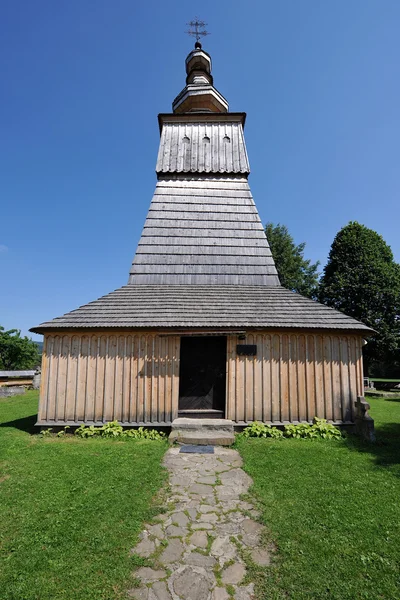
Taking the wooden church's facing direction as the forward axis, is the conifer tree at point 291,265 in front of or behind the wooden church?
behind

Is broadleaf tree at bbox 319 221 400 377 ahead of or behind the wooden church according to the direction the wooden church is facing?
behind

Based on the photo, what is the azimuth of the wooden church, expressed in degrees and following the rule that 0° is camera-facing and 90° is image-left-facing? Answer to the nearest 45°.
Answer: approximately 0°

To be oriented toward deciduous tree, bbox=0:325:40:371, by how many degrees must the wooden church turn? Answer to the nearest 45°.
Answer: approximately 135° to its right
